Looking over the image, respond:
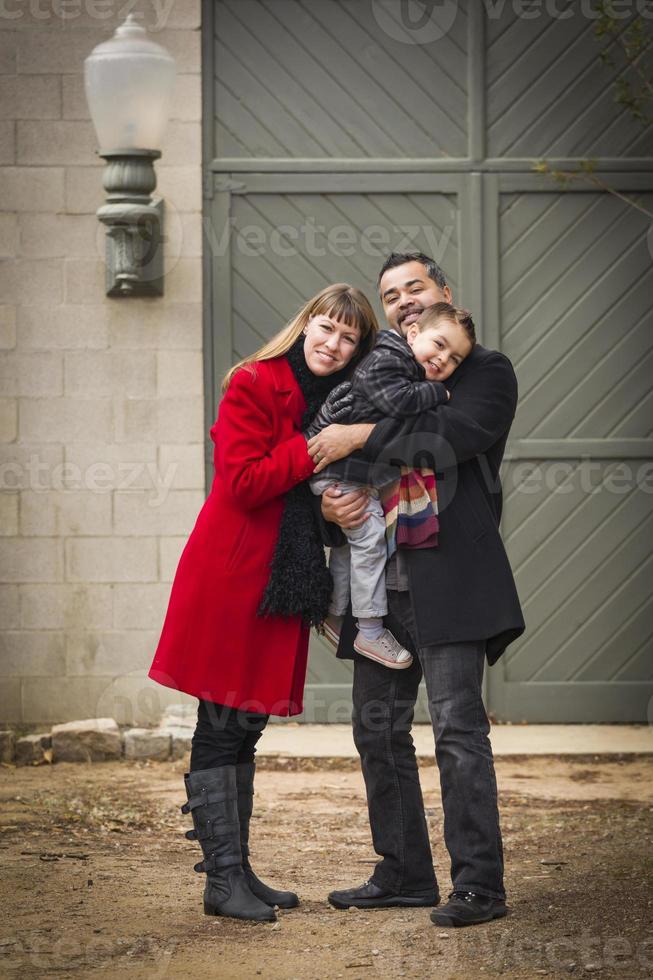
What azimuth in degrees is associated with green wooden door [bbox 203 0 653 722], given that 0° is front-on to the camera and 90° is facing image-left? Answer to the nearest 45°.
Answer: approximately 0°

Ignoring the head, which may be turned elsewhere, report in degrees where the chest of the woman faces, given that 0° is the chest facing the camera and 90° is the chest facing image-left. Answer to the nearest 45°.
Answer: approximately 270°

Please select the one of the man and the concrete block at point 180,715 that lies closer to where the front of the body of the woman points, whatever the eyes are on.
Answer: the man

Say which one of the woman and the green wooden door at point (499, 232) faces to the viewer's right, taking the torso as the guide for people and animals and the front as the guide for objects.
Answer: the woman
